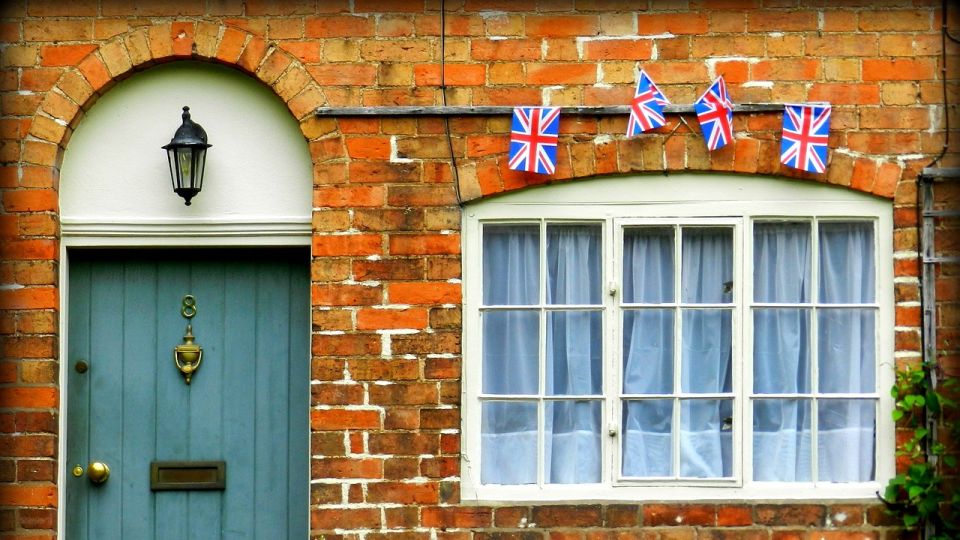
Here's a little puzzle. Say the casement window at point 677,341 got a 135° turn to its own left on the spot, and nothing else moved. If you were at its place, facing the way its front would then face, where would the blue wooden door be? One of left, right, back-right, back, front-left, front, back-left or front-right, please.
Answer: back-left

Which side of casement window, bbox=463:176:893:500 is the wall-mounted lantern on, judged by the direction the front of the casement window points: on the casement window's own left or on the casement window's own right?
on the casement window's own right

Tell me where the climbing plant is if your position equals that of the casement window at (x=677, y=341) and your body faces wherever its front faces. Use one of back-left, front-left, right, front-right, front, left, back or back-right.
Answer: left

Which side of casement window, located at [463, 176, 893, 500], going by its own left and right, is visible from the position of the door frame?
right

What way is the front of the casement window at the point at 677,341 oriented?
toward the camera
